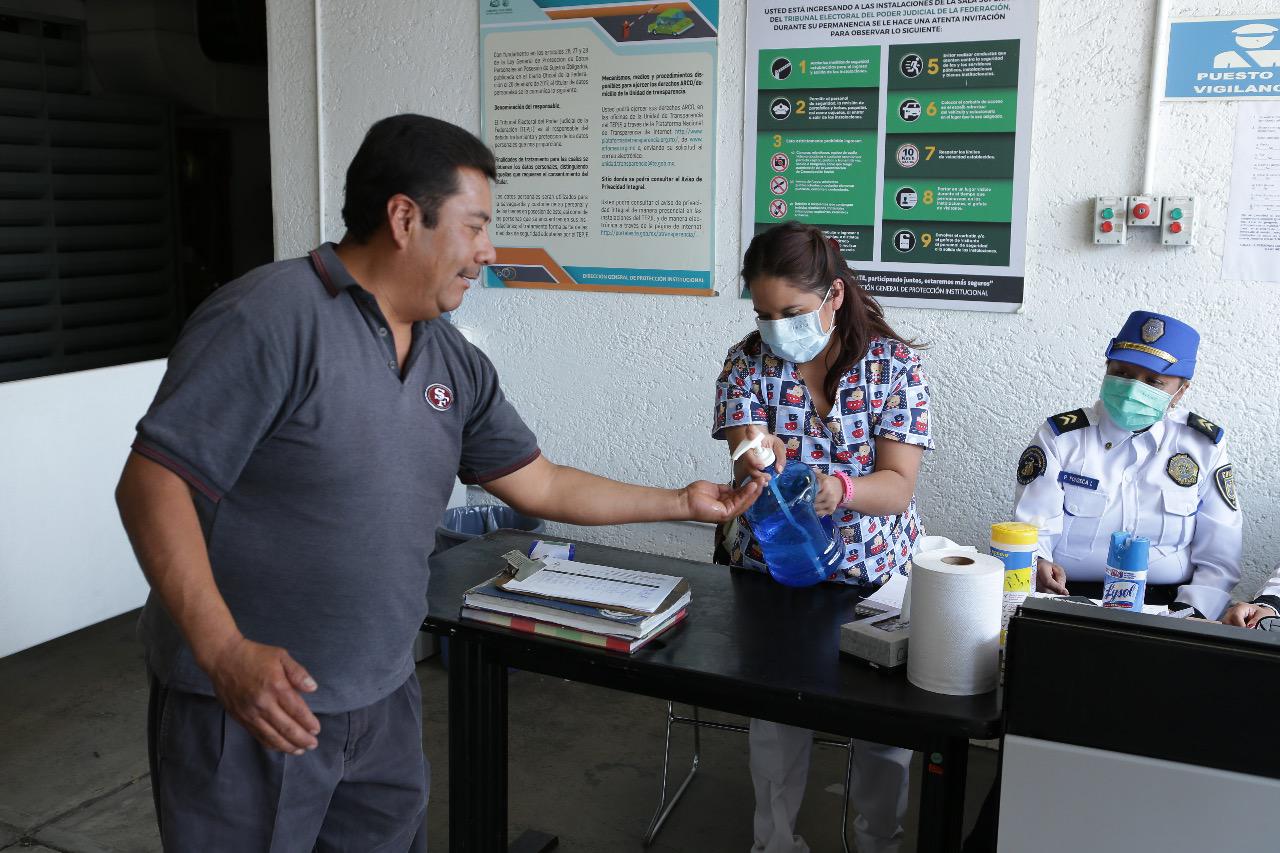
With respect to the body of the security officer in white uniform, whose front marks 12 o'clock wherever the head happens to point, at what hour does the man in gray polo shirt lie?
The man in gray polo shirt is roughly at 1 o'clock from the security officer in white uniform.

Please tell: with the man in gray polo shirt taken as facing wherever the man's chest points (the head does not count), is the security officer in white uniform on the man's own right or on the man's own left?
on the man's own left

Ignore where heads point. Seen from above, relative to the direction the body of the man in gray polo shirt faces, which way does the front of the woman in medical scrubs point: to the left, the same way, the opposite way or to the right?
to the right

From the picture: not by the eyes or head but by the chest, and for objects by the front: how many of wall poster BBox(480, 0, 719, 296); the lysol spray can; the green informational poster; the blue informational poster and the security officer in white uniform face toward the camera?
5

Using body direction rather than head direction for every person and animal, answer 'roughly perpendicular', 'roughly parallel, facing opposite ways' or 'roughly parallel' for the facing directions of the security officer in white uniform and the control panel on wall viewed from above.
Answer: roughly parallel

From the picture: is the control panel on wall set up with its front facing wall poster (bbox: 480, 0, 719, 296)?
no

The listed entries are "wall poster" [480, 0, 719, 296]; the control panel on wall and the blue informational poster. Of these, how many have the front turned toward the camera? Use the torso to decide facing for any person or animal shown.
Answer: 3

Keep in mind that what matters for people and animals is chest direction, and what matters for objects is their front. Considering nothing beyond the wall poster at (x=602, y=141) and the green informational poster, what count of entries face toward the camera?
2

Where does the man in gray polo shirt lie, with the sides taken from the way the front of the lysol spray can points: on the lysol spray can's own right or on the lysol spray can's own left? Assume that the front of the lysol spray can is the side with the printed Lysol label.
on the lysol spray can's own right

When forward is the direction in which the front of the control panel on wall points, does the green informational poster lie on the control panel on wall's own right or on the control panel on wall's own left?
on the control panel on wall's own right

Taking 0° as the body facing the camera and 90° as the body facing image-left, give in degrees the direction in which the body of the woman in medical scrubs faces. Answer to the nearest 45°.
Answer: approximately 45°

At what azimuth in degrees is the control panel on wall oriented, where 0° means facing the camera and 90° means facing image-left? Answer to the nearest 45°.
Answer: approximately 0°

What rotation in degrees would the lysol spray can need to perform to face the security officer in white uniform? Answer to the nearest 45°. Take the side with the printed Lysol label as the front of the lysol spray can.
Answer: approximately 180°

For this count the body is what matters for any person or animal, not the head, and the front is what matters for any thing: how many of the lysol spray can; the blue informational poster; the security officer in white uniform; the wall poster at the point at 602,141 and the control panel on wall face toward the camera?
5

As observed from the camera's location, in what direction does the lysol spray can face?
facing the viewer

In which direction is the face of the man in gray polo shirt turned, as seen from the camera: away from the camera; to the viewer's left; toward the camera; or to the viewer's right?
to the viewer's right

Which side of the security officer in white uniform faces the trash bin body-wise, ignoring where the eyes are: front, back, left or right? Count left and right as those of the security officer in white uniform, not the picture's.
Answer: right

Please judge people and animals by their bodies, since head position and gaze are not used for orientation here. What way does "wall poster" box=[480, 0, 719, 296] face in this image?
toward the camera

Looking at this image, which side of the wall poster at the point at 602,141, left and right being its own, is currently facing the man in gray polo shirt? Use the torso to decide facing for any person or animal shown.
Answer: front
